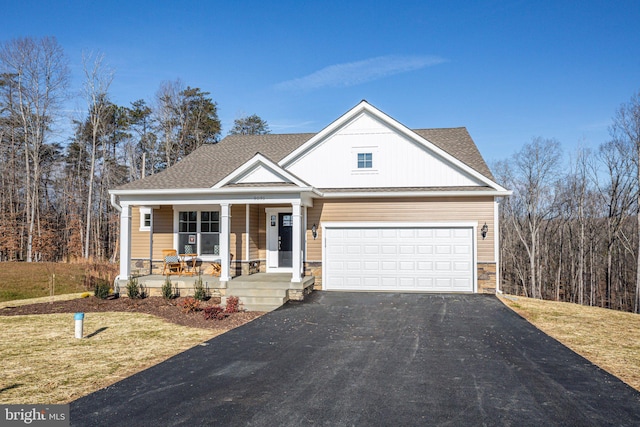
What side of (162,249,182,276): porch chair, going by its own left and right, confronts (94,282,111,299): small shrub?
right

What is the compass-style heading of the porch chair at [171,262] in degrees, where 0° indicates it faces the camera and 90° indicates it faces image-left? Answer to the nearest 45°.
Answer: approximately 315°

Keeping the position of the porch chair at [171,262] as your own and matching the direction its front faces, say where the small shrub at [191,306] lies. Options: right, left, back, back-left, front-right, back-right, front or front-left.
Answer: front-right

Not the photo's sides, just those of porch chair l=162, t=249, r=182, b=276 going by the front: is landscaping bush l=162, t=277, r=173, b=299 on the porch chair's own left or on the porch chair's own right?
on the porch chair's own right

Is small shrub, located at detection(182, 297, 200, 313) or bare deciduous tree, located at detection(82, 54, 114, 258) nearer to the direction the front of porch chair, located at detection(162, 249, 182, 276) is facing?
the small shrub

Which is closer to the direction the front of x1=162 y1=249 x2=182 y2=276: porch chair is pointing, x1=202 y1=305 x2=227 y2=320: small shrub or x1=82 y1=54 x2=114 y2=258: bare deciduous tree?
the small shrub

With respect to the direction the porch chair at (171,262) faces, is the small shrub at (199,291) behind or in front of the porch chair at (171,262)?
in front

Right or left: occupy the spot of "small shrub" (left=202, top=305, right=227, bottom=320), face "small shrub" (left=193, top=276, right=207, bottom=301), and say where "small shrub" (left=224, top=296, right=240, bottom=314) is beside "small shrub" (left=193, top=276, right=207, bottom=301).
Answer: right
